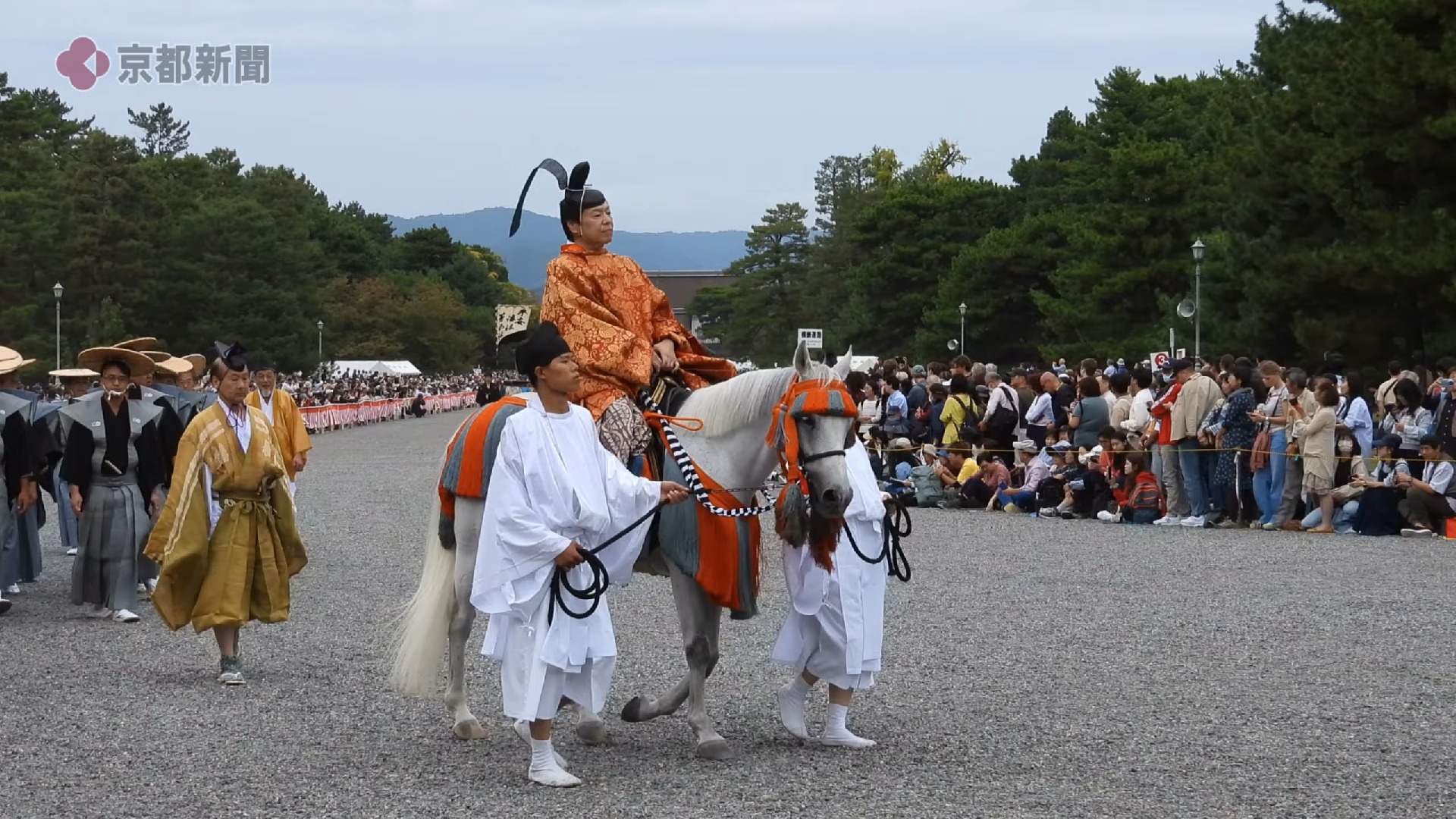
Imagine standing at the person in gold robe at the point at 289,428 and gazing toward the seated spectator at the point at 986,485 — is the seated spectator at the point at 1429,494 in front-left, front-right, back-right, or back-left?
front-right

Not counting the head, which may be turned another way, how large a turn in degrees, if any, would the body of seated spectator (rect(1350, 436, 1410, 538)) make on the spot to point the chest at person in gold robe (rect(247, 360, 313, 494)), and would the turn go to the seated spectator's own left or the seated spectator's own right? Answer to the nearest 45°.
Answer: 0° — they already face them

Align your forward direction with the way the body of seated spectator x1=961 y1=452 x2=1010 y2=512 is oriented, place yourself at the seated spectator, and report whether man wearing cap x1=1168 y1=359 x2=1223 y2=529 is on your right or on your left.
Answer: on your left

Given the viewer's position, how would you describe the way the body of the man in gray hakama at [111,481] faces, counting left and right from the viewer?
facing the viewer

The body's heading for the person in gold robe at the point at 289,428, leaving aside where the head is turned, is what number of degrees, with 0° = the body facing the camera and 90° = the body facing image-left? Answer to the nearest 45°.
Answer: approximately 0°

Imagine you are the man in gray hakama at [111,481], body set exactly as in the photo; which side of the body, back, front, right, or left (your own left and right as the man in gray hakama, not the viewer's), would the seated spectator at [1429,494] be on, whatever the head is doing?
left

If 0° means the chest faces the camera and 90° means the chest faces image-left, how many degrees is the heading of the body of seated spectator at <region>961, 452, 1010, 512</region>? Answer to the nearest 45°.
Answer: approximately 45°

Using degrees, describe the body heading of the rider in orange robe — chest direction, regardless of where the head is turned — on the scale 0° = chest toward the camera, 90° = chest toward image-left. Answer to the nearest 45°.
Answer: approximately 315°

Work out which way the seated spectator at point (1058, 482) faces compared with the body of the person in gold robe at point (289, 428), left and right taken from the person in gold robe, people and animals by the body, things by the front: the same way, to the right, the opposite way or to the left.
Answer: to the right

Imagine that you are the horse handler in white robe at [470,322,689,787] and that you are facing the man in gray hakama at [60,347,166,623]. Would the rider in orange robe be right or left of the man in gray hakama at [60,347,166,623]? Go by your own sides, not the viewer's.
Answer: right

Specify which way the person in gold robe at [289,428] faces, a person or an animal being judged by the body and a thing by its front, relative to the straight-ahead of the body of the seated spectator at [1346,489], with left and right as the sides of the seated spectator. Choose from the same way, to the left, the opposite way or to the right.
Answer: to the left

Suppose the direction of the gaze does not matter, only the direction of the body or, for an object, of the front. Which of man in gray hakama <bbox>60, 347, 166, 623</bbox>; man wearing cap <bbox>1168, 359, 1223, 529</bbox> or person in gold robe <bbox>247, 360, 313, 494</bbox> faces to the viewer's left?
the man wearing cap

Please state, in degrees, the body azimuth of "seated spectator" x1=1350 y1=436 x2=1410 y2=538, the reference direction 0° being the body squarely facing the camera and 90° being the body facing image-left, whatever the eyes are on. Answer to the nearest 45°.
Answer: approximately 45°

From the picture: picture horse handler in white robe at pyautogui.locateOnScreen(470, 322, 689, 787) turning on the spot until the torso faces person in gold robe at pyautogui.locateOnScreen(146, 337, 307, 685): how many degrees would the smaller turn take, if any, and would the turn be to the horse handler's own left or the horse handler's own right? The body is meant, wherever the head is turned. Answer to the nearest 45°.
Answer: approximately 180°

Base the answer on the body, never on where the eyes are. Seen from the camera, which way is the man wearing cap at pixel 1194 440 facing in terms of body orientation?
to the viewer's left

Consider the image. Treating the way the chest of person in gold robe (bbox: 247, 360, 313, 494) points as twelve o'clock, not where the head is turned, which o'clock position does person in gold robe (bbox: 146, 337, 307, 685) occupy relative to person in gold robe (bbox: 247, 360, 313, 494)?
person in gold robe (bbox: 146, 337, 307, 685) is roughly at 12 o'clock from person in gold robe (bbox: 247, 360, 313, 494).
